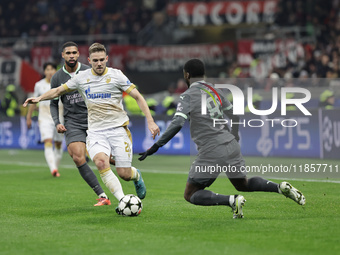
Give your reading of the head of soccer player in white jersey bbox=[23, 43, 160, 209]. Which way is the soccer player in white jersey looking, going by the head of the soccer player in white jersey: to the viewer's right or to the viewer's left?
to the viewer's right

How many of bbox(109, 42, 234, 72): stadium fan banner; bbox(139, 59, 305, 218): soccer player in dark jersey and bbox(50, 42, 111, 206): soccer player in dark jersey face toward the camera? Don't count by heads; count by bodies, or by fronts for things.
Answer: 2

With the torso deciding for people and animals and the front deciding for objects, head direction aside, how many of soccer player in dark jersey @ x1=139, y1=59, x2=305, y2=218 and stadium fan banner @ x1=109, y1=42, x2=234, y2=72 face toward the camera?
1

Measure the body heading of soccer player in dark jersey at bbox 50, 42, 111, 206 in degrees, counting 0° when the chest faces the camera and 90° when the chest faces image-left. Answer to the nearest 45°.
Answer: approximately 0°

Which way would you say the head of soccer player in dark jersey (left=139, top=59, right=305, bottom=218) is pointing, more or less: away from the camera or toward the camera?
away from the camera
